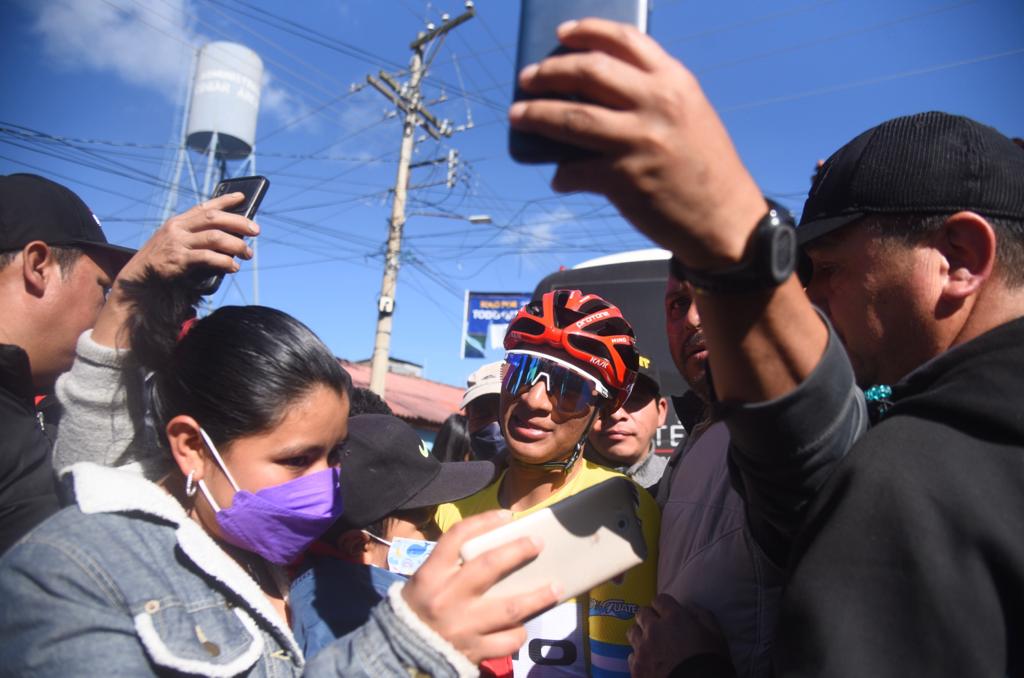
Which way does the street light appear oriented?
to the viewer's right

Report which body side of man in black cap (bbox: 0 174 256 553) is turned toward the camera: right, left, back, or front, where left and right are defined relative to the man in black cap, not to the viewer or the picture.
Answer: right

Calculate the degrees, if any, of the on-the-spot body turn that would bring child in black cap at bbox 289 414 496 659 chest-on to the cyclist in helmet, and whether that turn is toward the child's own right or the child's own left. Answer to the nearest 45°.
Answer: approximately 45° to the child's own left

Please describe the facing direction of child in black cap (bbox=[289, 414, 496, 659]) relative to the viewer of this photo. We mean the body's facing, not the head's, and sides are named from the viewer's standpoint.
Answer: facing to the right of the viewer

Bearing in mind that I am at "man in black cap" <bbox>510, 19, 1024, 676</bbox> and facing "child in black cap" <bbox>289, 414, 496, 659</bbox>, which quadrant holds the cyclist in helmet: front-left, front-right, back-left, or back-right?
front-right

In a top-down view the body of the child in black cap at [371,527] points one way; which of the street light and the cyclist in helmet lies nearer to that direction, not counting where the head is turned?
the cyclist in helmet

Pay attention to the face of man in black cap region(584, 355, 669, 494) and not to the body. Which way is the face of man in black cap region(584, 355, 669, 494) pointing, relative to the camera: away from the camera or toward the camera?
toward the camera

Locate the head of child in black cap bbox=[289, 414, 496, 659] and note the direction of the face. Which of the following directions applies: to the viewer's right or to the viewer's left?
to the viewer's right
